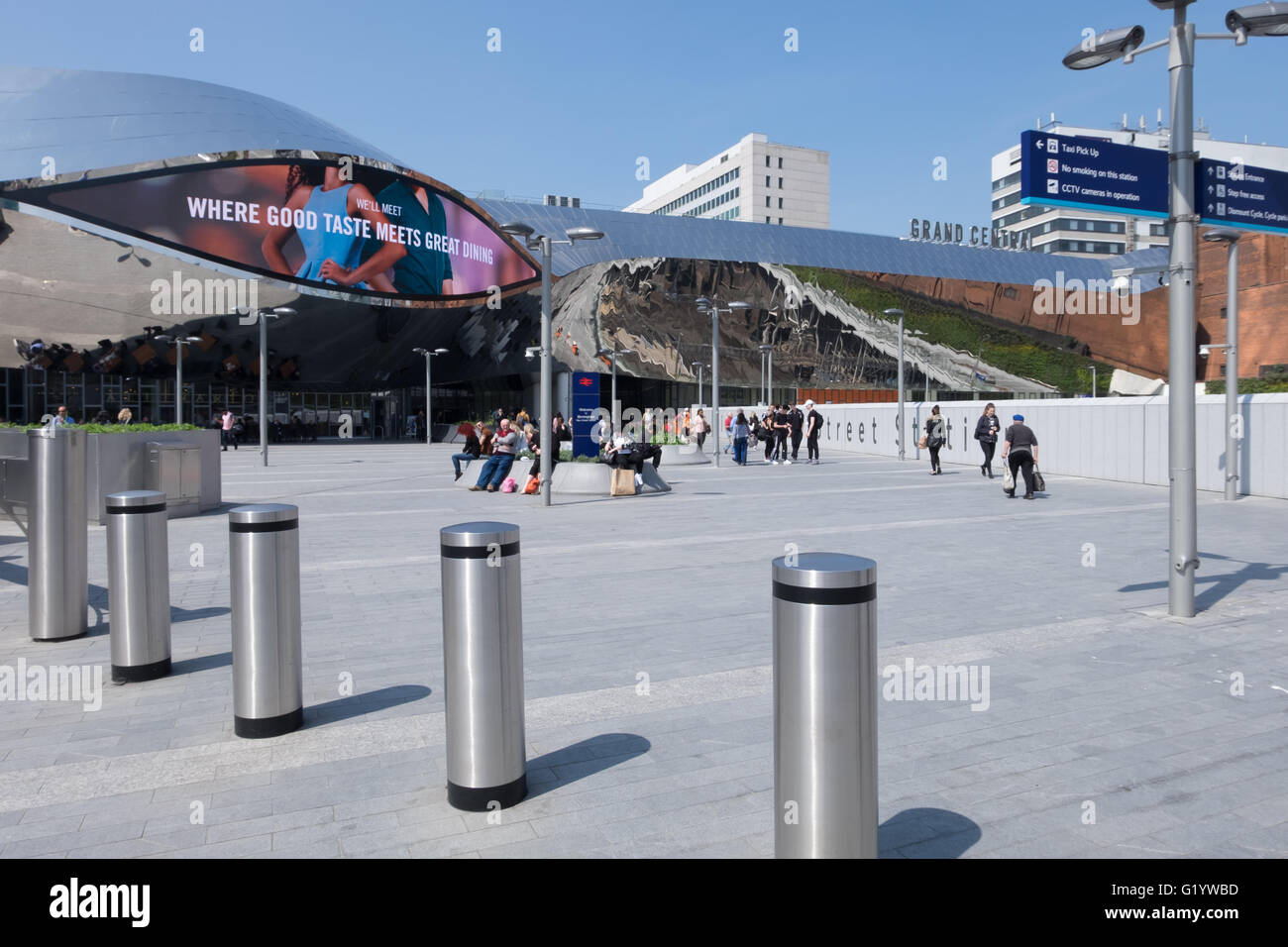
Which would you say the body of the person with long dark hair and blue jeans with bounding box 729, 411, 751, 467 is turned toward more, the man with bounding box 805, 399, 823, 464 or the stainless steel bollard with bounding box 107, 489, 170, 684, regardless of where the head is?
the man

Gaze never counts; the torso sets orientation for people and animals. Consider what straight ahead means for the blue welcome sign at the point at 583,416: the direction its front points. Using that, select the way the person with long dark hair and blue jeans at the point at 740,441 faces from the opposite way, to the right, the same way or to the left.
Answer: the opposite way

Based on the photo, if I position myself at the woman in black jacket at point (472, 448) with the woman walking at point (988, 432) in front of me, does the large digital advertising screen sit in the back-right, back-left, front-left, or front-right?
back-left

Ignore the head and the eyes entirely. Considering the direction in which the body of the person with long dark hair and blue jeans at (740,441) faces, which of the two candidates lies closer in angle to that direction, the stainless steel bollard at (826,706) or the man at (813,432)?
the man

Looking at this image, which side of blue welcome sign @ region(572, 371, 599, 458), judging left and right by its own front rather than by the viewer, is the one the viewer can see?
front

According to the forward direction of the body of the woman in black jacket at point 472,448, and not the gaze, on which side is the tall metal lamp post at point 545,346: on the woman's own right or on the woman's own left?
on the woman's own left

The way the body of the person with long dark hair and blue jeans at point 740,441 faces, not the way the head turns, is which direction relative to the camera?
away from the camera

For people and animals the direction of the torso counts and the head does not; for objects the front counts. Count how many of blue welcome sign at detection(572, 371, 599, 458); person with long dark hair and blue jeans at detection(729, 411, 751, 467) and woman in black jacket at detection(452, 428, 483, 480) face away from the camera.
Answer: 1

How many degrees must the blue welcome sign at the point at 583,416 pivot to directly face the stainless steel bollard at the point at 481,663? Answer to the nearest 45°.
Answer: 0° — it already faces it
